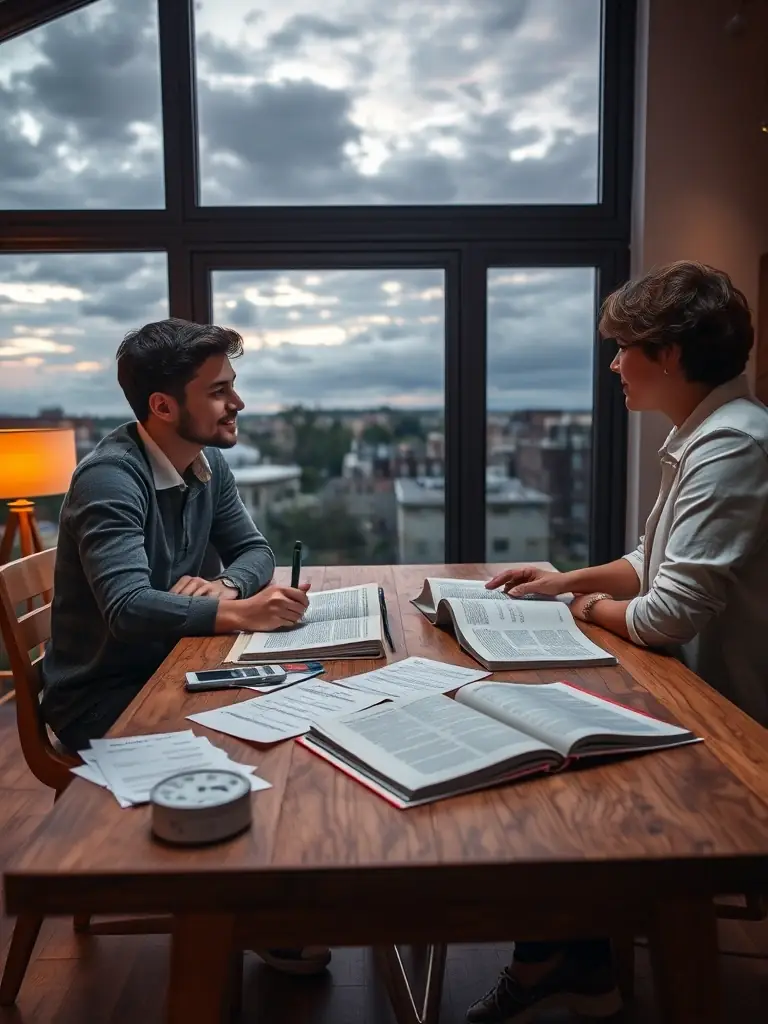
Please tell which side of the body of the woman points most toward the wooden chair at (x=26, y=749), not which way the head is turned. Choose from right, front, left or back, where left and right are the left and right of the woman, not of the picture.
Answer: front

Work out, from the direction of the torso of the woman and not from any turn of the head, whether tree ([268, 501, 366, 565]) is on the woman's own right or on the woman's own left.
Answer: on the woman's own right

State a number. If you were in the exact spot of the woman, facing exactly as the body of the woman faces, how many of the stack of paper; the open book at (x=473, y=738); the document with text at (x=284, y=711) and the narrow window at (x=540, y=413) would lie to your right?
1

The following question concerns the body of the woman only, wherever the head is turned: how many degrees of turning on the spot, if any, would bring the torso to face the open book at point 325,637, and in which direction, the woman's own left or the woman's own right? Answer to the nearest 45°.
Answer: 0° — they already face it

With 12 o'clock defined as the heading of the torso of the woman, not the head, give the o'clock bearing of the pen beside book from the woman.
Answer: The pen beside book is roughly at 12 o'clock from the woman.

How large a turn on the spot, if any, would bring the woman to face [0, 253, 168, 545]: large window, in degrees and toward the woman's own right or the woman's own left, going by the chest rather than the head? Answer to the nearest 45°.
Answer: approximately 45° to the woman's own right

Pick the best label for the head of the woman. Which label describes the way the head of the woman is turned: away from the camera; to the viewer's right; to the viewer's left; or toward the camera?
to the viewer's left

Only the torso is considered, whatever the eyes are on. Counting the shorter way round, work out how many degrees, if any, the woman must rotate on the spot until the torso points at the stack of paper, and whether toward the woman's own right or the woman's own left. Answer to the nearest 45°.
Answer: approximately 45° to the woman's own left

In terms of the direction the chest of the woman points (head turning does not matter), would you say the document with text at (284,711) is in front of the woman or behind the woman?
in front

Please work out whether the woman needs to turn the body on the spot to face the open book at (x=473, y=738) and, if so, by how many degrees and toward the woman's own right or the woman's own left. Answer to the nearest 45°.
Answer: approximately 45° to the woman's own left

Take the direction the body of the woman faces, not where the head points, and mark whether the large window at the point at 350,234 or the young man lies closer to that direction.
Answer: the young man

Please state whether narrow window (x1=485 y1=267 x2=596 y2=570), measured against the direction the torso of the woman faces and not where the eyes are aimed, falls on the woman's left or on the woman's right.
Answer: on the woman's right

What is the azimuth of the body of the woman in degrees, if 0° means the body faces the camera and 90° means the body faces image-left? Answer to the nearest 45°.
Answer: approximately 90°

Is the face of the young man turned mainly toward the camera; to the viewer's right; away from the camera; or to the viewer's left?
to the viewer's right
